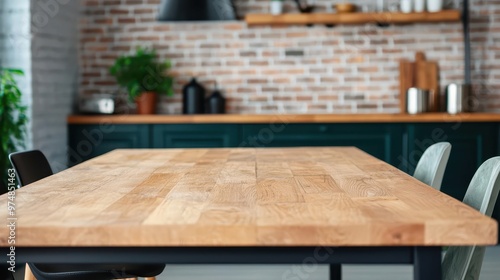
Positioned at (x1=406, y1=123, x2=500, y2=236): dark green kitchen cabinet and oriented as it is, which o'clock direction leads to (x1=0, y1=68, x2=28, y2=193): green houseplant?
The green houseplant is roughly at 2 o'clock from the dark green kitchen cabinet.

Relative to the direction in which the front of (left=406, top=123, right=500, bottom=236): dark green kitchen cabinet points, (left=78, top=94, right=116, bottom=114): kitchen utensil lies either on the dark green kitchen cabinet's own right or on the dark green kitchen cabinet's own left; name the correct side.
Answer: on the dark green kitchen cabinet's own right

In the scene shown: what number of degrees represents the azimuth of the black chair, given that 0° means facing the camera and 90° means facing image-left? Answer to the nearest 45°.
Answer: approximately 315°

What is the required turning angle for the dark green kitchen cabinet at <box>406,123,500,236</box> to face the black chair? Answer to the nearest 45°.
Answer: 0° — it already faces it

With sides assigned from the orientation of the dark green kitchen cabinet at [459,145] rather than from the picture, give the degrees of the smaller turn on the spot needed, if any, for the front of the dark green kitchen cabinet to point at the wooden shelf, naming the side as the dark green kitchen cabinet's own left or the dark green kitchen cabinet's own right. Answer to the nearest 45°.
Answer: approximately 90° to the dark green kitchen cabinet's own right

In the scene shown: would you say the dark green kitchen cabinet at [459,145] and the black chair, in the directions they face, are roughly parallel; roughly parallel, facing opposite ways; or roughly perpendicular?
roughly perpendicular

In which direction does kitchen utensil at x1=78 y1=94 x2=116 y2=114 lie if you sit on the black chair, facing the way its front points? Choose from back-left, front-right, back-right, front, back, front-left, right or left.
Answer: back-left
